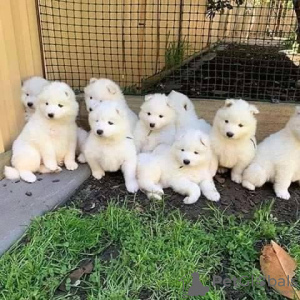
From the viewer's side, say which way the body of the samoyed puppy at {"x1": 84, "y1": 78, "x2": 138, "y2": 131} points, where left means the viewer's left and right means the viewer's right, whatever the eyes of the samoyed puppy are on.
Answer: facing the viewer and to the left of the viewer

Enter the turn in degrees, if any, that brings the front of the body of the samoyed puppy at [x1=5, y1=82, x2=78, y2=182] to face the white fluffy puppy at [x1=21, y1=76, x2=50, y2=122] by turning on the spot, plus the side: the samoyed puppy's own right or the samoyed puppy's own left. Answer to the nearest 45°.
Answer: approximately 135° to the samoyed puppy's own left

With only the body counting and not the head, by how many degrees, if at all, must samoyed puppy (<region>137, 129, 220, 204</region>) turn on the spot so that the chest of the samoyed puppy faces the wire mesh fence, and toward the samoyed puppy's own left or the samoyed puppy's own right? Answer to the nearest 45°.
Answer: approximately 135° to the samoyed puppy's own left

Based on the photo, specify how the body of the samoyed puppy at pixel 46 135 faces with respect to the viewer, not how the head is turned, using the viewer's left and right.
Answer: facing the viewer and to the right of the viewer

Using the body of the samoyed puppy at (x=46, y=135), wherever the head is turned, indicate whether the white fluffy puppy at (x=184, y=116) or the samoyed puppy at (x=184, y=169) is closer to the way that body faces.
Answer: the samoyed puppy

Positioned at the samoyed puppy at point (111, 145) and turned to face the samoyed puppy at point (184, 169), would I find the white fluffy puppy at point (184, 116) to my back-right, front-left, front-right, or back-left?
front-left

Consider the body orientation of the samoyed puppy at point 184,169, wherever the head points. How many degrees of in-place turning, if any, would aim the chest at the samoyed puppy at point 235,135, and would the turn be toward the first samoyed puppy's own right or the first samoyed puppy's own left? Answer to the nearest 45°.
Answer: approximately 90° to the first samoyed puppy's own left

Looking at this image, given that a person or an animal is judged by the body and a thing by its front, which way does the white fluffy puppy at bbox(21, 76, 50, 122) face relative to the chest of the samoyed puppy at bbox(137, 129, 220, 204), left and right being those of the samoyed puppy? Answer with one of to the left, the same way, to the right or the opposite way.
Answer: the same way

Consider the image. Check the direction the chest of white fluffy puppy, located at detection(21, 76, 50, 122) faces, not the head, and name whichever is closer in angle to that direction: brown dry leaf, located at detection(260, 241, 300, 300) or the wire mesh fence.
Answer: the brown dry leaf

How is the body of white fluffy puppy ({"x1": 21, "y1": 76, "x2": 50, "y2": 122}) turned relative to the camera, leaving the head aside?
toward the camera

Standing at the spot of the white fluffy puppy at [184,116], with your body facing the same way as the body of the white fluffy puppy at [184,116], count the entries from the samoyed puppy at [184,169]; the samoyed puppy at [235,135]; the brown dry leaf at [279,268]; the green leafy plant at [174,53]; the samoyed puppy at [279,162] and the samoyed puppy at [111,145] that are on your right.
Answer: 1

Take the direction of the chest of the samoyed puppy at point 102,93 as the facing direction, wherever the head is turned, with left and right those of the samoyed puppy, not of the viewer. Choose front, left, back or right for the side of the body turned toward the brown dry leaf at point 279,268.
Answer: left
